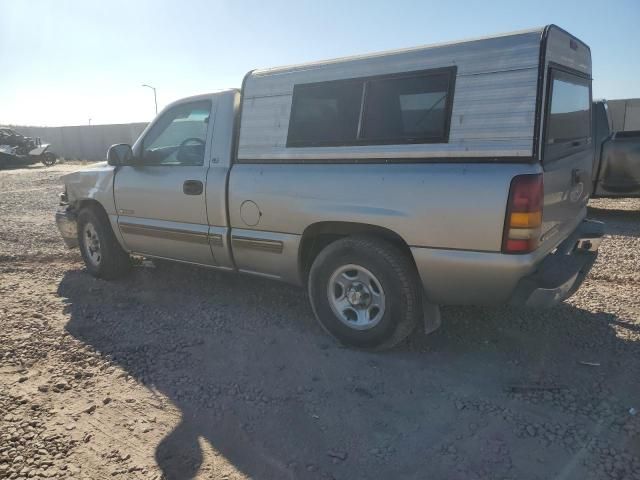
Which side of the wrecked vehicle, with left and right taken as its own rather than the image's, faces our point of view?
right

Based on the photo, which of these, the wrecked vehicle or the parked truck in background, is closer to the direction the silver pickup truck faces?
the wrecked vehicle

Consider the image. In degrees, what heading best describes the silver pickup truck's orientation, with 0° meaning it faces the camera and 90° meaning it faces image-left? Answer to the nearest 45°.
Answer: approximately 135°
